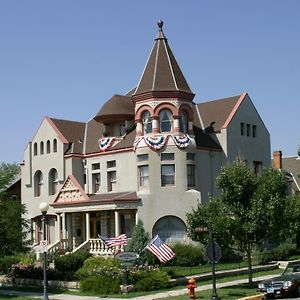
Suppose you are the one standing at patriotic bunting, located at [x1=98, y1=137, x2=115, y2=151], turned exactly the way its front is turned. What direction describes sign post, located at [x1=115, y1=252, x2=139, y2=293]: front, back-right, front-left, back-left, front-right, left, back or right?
front-left

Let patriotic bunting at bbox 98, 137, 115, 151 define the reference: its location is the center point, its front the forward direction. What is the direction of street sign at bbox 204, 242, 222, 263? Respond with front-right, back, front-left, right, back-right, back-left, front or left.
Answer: front-left

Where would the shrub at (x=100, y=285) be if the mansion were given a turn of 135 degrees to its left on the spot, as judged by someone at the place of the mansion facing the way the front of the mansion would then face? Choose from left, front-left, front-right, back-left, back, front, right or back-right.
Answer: right

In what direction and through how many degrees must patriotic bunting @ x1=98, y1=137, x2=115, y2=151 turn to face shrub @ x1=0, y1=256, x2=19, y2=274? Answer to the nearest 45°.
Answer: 0° — it already faces it

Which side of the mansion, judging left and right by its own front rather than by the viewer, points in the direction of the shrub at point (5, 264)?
front

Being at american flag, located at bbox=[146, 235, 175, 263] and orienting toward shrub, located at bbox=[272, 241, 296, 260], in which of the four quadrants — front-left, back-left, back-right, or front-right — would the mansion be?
front-left

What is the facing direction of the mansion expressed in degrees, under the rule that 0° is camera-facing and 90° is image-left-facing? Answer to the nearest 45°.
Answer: approximately 45°
